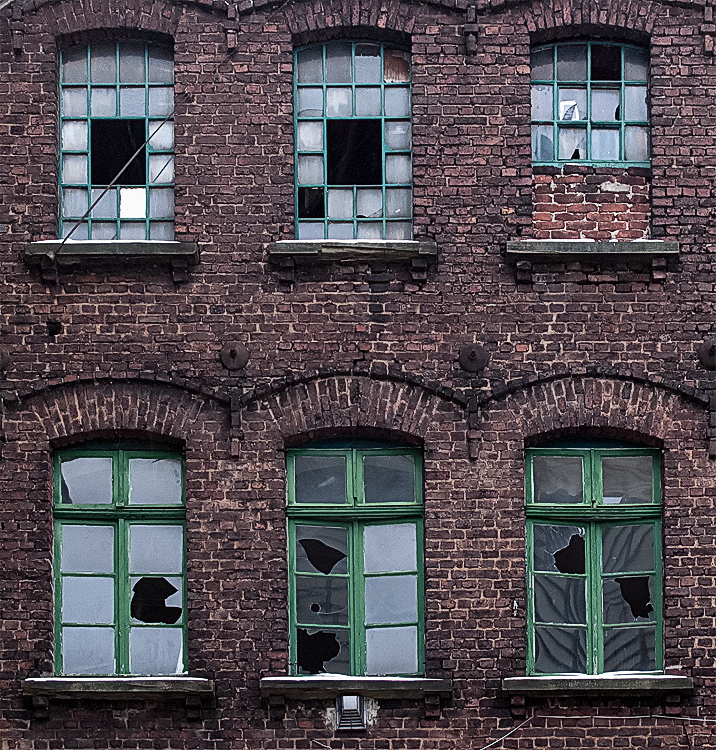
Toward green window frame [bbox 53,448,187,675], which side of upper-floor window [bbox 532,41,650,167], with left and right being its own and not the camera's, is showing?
right

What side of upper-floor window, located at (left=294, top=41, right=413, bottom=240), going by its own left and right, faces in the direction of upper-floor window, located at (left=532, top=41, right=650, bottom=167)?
left

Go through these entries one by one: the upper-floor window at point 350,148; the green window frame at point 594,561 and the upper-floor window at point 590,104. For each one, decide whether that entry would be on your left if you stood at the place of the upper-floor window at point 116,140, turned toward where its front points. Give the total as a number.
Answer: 3

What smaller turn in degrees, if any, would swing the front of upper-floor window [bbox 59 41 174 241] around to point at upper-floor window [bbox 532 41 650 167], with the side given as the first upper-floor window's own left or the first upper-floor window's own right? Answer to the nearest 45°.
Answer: approximately 90° to the first upper-floor window's own left
